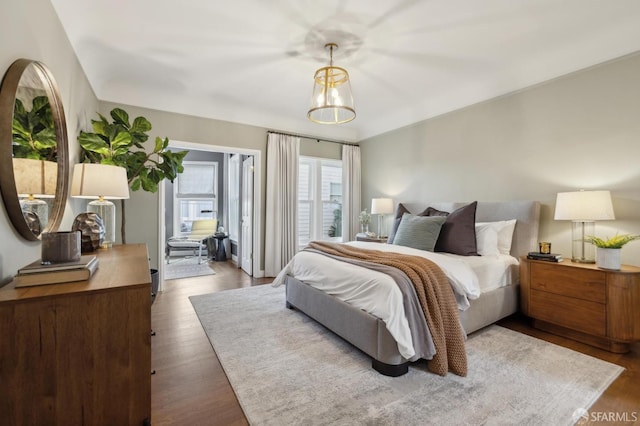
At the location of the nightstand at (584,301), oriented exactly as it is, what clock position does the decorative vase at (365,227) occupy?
The decorative vase is roughly at 2 o'clock from the nightstand.

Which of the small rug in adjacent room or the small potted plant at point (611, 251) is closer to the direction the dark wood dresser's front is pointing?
the small potted plant

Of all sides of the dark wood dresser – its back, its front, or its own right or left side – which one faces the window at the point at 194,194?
left

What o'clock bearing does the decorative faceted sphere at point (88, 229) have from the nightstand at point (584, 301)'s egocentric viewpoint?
The decorative faceted sphere is roughly at 12 o'clock from the nightstand.

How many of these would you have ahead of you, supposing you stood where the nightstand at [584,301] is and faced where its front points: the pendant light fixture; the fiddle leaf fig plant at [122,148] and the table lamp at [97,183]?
3

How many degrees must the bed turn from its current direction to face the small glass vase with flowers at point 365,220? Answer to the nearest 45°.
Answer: approximately 135° to its right

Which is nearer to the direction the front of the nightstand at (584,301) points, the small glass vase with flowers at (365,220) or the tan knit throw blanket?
the tan knit throw blanket

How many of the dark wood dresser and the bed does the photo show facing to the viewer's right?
1

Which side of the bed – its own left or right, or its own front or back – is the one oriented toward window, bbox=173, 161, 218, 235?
right

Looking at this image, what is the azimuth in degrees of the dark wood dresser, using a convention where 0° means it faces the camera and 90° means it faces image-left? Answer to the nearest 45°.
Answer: approximately 270°

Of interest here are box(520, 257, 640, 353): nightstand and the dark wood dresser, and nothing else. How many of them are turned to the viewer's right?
1

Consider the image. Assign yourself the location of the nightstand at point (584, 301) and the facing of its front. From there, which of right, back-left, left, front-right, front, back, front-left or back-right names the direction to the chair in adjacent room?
front-right

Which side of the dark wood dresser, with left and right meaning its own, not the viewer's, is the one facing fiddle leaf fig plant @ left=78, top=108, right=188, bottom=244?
left
